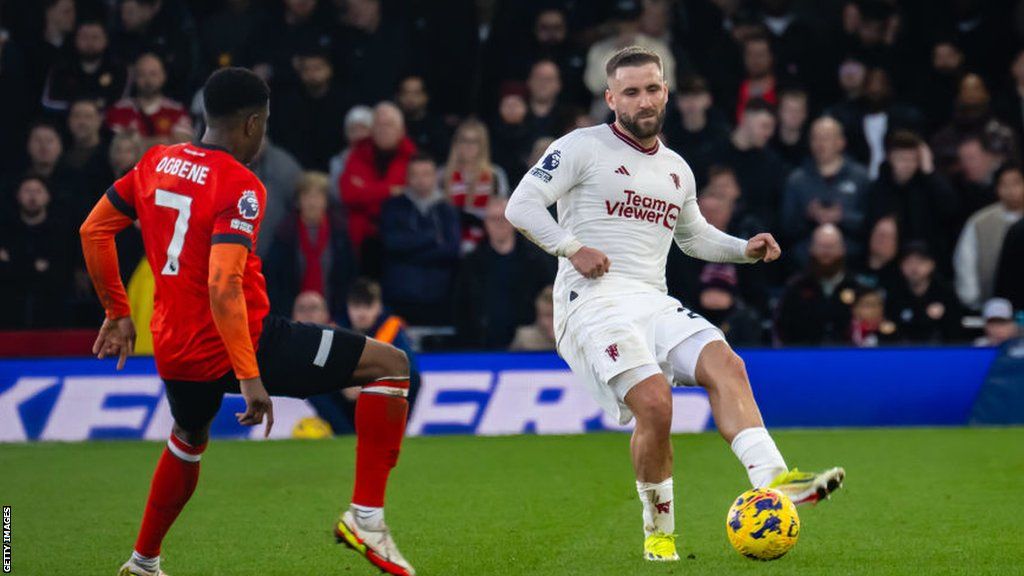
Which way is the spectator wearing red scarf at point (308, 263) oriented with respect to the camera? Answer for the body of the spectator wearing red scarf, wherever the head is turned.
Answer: toward the camera

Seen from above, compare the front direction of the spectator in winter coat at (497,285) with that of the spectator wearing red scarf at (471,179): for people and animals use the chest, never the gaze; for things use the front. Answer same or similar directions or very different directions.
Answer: same or similar directions

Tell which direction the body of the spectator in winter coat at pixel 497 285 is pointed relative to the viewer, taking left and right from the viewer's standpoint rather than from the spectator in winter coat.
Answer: facing the viewer

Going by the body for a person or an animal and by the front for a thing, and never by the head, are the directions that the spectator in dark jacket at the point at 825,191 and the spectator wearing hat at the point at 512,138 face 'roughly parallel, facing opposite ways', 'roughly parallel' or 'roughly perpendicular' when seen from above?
roughly parallel

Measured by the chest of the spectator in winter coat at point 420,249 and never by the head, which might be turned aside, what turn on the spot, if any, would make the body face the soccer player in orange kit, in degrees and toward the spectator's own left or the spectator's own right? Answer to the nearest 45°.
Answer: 0° — they already face them

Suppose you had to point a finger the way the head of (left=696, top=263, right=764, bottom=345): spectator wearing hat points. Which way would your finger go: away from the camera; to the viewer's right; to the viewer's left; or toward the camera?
toward the camera

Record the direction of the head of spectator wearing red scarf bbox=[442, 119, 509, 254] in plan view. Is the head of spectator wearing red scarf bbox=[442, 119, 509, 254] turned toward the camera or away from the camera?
toward the camera

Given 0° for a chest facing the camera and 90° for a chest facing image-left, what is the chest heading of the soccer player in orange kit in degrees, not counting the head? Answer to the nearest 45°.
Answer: approximately 225°

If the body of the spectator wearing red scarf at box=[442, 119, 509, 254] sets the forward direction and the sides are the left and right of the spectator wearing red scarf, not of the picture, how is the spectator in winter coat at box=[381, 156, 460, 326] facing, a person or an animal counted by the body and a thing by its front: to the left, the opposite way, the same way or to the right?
the same way

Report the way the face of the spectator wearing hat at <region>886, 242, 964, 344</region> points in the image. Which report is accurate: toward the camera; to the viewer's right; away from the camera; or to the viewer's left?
toward the camera

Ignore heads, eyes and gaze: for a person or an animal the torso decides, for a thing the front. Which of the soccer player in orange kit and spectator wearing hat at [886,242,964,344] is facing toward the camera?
the spectator wearing hat

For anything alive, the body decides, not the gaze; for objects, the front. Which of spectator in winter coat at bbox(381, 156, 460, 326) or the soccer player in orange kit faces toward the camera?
the spectator in winter coat

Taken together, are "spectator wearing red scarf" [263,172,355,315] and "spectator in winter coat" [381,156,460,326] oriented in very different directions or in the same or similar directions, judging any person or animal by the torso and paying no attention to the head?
same or similar directions

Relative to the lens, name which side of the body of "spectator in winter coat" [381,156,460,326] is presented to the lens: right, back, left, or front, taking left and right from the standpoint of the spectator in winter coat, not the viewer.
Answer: front

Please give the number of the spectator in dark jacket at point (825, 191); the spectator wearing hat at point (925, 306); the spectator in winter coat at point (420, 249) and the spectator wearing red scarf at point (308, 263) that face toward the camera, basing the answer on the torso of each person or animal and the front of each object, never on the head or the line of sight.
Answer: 4

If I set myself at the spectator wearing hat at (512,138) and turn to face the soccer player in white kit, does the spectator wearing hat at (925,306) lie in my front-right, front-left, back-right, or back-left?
front-left

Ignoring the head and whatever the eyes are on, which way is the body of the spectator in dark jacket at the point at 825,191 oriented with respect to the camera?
toward the camera

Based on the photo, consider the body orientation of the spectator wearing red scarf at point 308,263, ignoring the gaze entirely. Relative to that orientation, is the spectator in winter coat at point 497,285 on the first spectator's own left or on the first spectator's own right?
on the first spectator's own left

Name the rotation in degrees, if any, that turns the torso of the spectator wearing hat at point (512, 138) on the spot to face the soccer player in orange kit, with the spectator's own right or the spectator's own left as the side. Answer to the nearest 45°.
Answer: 0° — they already face them
